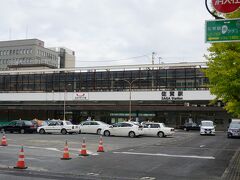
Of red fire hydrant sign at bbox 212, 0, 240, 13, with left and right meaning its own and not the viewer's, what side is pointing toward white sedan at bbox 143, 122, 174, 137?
back

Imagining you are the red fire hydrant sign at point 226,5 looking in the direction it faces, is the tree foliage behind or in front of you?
behind

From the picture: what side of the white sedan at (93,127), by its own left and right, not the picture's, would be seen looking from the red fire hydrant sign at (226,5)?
left

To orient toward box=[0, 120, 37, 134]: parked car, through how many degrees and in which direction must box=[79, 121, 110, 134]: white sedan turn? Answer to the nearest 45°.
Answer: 0° — it already faces it

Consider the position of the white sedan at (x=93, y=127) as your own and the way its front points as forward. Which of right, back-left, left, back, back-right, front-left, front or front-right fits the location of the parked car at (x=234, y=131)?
back

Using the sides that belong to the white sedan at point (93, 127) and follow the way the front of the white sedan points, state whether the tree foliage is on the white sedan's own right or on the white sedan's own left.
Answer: on the white sedan's own left

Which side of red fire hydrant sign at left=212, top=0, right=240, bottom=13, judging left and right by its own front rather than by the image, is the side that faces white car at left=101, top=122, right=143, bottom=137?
back

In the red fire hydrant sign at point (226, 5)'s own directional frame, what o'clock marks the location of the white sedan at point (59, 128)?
The white sedan is roughly at 5 o'clock from the red fire hydrant sign.

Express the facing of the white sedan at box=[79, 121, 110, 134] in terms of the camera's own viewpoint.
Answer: facing to the left of the viewer

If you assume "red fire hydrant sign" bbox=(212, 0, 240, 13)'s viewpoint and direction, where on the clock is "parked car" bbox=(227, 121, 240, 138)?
The parked car is roughly at 6 o'clock from the red fire hydrant sign.
